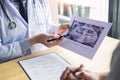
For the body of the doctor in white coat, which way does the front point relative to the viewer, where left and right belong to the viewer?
facing the viewer and to the right of the viewer
